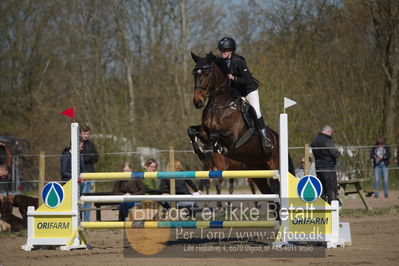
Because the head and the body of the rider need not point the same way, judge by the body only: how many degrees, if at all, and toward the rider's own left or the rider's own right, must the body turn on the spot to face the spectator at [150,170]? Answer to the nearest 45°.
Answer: approximately 90° to the rider's own right

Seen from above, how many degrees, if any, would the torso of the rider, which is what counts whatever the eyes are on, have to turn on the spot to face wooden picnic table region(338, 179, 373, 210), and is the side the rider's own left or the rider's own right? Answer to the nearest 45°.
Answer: approximately 180°

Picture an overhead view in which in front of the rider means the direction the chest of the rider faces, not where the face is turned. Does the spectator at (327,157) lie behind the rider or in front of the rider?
behind

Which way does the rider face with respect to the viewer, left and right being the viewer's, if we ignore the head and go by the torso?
facing the viewer and to the left of the viewer

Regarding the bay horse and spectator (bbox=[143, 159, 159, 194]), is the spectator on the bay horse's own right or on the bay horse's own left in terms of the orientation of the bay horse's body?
on the bay horse's own right

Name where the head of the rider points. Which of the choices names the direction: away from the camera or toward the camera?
toward the camera

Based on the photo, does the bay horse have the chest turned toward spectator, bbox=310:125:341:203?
no

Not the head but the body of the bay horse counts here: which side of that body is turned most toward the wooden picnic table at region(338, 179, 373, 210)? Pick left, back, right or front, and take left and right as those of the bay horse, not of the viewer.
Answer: back
